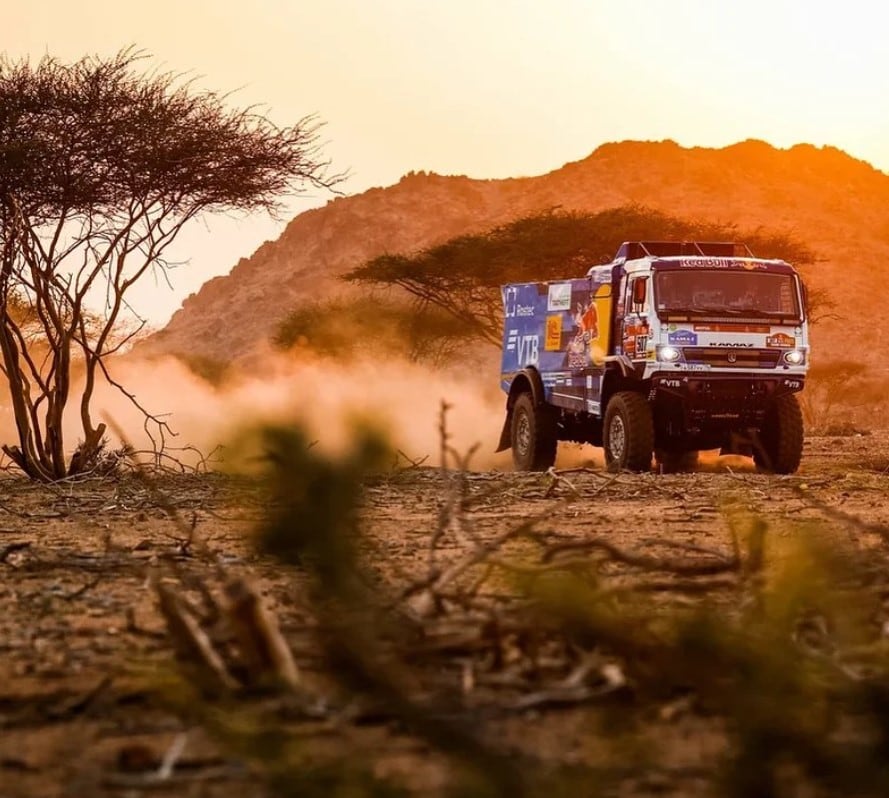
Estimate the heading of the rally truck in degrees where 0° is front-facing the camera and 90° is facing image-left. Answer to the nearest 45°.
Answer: approximately 315°

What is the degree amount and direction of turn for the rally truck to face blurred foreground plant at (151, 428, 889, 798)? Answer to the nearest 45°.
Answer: approximately 45° to its right
